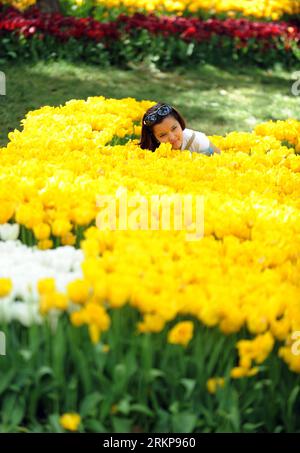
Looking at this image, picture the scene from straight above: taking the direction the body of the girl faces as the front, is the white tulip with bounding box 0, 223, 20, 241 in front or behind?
in front

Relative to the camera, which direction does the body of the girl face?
toward the camera

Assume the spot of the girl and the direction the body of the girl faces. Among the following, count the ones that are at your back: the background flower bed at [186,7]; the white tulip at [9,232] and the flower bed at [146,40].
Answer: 2

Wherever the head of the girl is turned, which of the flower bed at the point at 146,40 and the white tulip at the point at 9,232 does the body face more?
the white tulip

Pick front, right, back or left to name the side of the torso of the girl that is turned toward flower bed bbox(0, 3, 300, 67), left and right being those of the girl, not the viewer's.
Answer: back

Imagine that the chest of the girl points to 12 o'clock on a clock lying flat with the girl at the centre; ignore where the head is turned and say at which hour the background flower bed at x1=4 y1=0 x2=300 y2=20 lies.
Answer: The background flower bed is roughly at 6 o'clock from the girl.
